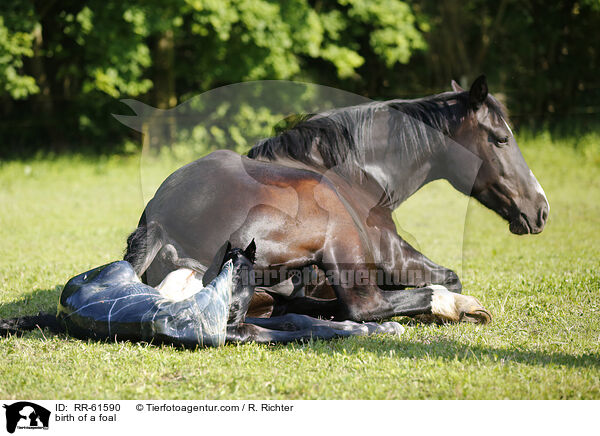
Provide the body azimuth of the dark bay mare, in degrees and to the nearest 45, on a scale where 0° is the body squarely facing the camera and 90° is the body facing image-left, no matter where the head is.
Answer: approximately 270°
